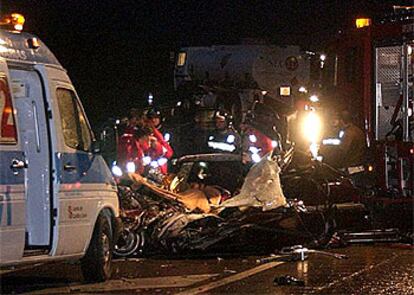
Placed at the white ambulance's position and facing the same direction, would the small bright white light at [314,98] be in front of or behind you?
in front

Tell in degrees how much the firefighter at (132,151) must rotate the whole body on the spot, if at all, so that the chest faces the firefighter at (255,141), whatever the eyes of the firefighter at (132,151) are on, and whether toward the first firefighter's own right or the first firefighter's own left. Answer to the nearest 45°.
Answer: approximately 45° to the first firefighter's own left

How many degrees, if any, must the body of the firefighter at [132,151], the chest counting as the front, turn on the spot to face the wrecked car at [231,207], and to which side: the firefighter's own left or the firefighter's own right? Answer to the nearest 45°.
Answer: approximately 45° to the firefighter's own right

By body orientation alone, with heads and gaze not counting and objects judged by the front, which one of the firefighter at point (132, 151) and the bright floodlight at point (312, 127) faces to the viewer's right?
the firefighter

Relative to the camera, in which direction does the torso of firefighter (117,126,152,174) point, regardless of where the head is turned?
to the viewer's right

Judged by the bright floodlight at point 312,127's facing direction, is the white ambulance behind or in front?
in front

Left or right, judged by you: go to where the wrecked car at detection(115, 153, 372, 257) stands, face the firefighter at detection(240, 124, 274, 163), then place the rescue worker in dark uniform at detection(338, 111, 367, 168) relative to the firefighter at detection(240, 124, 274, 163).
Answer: right

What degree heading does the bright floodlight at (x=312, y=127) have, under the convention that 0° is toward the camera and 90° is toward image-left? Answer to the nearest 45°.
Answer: approximately 0°

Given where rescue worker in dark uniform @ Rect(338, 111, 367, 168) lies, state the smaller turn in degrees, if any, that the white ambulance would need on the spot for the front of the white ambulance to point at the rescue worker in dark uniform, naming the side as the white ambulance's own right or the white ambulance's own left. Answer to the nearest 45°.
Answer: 0° — it already faces them
